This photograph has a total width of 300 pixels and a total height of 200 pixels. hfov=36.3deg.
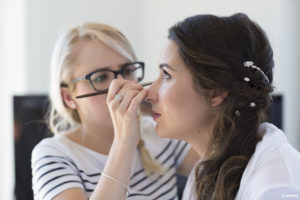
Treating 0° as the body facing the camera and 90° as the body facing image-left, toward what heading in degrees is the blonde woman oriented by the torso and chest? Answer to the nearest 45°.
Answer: approximately 315°

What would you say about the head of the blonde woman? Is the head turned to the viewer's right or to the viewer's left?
to the viewer's right
